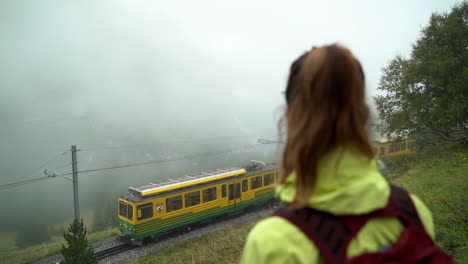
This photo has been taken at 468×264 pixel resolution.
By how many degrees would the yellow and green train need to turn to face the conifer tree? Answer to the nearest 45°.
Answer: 0° — it already faces it

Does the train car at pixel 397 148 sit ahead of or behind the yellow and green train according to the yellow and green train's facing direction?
behind

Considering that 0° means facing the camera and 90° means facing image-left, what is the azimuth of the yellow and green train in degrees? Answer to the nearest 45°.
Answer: approximately 45°

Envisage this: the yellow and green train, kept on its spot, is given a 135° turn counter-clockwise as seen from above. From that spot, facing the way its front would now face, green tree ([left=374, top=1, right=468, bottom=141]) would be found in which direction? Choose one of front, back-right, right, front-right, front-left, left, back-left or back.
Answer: front
